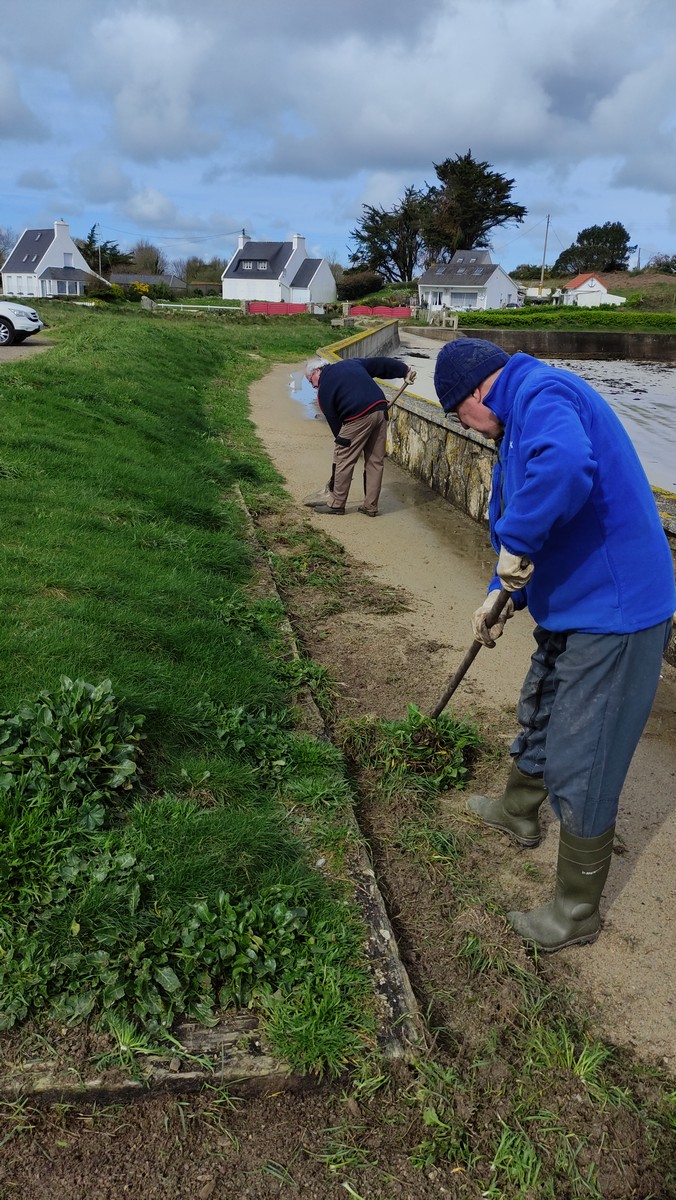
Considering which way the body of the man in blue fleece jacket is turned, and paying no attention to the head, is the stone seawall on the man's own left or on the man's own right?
on the man's own right

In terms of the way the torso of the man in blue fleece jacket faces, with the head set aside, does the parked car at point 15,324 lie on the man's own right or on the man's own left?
on the man's own right

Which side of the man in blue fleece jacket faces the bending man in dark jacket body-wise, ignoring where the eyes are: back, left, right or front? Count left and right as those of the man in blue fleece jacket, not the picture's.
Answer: right

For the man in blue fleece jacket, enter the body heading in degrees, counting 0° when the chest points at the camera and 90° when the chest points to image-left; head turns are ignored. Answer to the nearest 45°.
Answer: approximately 90°

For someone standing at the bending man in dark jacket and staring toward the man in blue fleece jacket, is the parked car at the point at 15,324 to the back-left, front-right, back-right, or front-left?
back-right

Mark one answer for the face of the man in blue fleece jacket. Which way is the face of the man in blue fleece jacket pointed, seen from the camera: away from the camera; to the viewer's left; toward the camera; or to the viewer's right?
to the viewer's left
